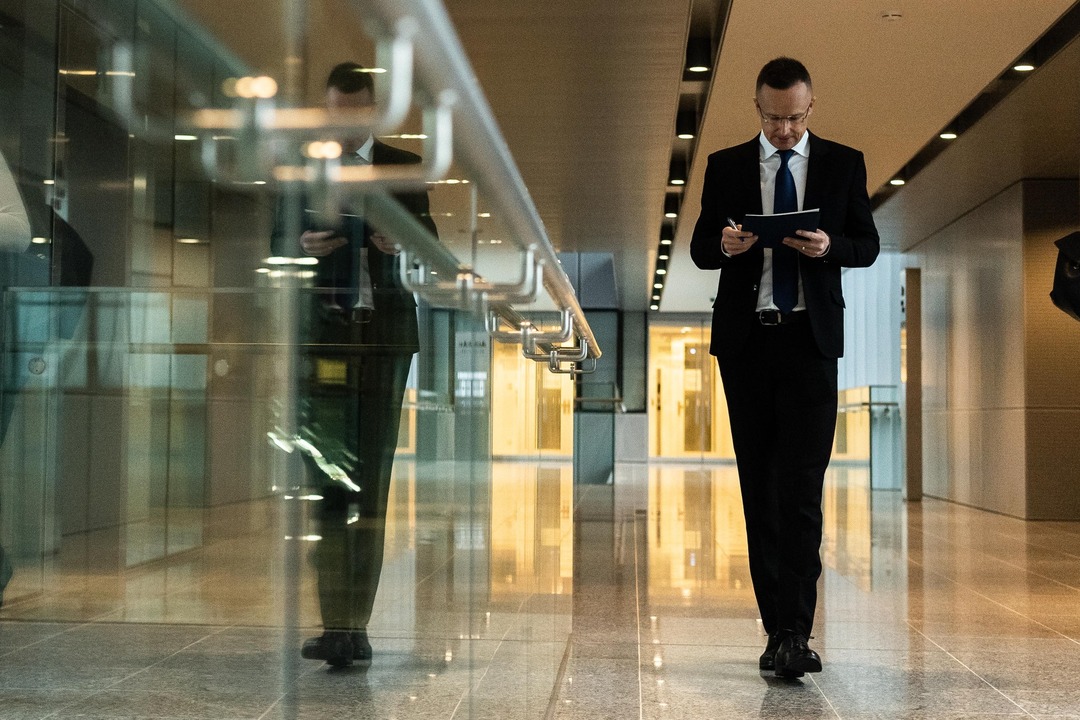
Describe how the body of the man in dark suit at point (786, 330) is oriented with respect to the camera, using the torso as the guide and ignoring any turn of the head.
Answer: toward the camera
